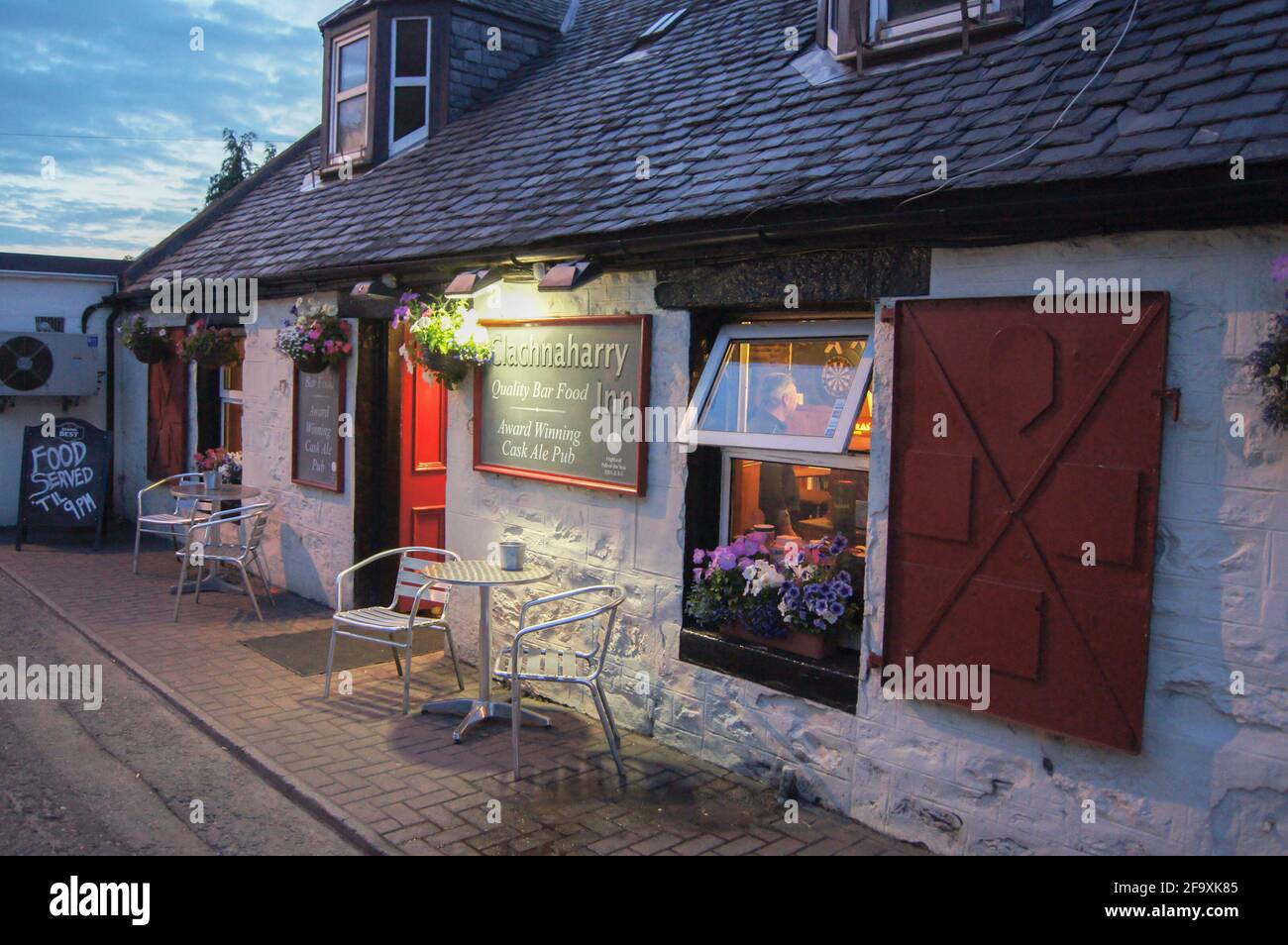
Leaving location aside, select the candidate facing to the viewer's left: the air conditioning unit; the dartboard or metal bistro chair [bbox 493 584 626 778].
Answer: the metal bistro chair

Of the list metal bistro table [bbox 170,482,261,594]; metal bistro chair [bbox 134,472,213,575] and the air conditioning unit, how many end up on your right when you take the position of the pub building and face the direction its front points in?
3

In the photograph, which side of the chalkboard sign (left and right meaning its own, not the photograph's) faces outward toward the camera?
front

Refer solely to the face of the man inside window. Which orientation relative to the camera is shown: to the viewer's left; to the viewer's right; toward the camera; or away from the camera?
to the viewer's right

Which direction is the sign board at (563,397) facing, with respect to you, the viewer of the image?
facing the viewer and to the left of the viewer

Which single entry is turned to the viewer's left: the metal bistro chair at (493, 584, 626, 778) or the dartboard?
the metal bistro chair

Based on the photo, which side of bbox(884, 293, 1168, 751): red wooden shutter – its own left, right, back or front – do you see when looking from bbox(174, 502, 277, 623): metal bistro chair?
right

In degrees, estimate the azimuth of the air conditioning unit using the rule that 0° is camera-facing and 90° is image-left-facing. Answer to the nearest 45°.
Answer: approximately 0°

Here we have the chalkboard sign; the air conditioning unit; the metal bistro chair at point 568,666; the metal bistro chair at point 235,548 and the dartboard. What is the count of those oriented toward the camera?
3

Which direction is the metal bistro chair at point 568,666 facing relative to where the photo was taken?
to the viewer's left
